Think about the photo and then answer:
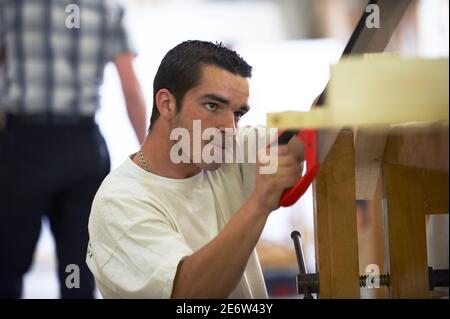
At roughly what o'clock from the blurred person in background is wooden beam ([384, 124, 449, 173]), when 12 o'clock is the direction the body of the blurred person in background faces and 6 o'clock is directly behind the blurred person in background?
The wooden beam is roughly at 5 o'clock from the blurred person in background.

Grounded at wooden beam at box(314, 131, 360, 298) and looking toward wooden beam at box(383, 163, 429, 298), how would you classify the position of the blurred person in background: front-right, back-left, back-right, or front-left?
back-left

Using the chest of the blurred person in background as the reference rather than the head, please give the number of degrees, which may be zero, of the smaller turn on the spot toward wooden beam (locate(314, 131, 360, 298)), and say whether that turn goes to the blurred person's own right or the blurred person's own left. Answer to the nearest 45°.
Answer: approximately 135° to the blurred person's own right

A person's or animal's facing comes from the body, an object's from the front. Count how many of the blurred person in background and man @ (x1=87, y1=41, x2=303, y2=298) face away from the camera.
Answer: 1

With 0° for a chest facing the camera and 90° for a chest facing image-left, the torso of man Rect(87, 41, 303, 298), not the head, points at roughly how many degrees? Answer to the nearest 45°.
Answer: approximately 315°

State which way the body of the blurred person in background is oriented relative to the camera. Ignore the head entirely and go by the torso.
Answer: away from the camera

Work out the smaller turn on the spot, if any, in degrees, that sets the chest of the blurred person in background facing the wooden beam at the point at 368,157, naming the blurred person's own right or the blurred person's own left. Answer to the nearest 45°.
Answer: approximately 135° to the blurred person's own right

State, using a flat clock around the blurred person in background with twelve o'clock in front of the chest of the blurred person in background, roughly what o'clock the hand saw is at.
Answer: The hand saw is roughly at 5 o'clock from the blurred person in background.
